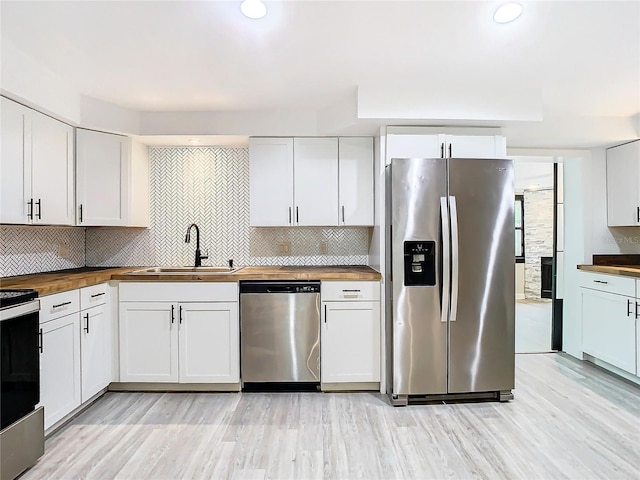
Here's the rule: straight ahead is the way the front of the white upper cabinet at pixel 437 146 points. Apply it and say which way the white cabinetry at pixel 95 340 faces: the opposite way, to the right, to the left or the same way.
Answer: to the left

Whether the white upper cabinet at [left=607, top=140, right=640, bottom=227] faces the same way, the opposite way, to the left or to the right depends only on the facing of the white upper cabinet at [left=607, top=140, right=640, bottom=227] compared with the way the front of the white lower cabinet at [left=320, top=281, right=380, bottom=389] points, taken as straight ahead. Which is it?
to the right

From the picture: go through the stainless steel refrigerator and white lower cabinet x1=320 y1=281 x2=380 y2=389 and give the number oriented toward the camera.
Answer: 2

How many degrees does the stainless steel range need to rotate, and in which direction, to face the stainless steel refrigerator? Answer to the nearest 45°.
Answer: approximately 45° to its left

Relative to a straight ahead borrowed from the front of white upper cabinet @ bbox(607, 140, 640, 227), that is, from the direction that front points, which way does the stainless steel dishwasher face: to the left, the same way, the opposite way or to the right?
to the left

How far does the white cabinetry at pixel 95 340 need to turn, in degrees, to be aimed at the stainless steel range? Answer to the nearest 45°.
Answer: approximately 90° to its right

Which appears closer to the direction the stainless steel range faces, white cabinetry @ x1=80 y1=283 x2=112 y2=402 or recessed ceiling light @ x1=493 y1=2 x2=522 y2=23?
the recessed ceiling light

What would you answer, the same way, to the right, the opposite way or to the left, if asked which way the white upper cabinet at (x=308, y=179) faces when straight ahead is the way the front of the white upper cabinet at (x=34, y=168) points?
to the right

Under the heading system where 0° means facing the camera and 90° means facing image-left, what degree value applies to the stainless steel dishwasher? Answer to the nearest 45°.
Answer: approximately 0°

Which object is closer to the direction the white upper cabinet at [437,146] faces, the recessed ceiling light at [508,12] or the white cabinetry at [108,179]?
the recessed ceiling light
